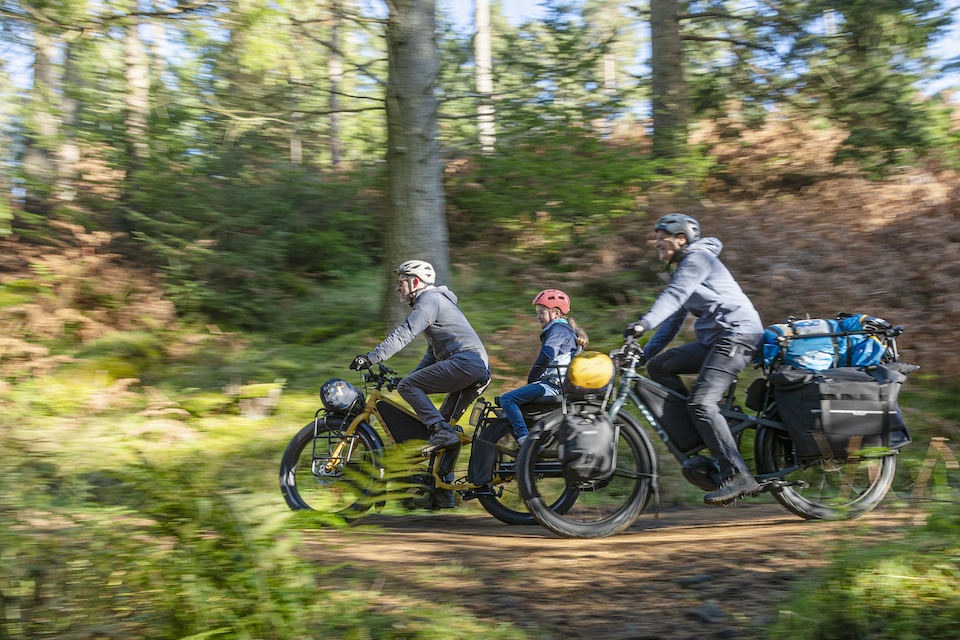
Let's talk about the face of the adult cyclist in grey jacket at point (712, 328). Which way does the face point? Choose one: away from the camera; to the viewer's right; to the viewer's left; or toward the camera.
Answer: to the viewer's left

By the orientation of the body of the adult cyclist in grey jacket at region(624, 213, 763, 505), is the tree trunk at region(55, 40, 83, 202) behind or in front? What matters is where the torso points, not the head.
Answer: in front

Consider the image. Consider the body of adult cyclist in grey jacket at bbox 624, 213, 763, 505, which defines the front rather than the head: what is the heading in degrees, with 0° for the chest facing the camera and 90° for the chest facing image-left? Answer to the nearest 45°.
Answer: approximately 90°

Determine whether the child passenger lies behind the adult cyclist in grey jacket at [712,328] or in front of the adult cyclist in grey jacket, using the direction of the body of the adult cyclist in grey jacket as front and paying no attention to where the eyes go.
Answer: in front

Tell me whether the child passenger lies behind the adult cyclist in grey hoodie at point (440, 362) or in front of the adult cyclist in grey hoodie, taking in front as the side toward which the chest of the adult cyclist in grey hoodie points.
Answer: behind

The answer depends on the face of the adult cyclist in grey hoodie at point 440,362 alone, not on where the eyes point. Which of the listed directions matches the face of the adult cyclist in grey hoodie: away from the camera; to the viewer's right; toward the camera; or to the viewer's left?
to the viewer's left

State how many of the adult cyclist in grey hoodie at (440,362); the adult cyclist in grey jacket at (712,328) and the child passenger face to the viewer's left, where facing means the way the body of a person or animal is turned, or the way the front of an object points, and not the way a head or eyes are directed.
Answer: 3

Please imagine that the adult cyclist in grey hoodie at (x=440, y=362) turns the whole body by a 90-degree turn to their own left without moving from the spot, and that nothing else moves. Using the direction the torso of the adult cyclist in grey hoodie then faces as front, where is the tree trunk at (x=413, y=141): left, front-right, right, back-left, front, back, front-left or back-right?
back

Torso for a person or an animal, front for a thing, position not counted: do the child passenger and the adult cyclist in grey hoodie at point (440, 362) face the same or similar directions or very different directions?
same or similar directions

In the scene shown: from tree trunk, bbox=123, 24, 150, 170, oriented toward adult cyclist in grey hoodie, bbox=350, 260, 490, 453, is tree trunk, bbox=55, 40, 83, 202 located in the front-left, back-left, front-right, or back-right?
back-right

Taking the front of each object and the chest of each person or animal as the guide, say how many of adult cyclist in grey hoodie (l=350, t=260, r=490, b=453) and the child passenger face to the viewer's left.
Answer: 2

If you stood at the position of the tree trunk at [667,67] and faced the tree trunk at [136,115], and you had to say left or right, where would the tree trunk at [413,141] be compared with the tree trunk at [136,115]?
left

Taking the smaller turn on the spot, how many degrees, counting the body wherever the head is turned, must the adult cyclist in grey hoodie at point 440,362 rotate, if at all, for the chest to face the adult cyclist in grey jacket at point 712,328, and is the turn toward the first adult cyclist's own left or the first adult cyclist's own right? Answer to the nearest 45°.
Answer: approximately 135° to the first adult cyclist's own left

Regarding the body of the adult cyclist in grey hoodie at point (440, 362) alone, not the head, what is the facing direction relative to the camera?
to the viewer's left

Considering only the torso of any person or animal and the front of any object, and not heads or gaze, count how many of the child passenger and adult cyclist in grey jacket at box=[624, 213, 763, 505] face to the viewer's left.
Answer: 2

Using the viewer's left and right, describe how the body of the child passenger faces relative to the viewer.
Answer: facing to the left of the viewer

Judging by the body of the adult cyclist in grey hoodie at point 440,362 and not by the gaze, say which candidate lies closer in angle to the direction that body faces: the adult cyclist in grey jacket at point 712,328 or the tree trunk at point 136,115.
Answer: the tree trunk
